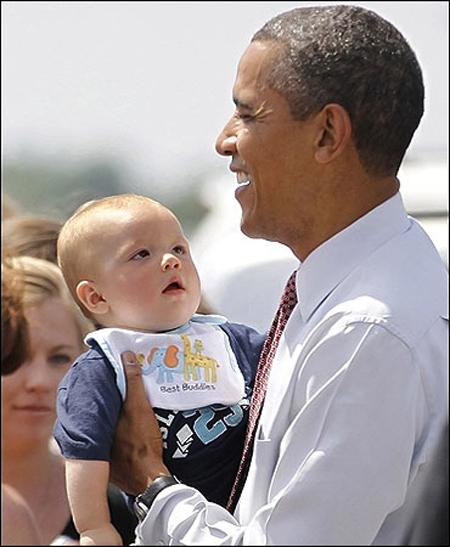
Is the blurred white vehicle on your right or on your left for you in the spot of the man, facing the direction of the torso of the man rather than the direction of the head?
on your right

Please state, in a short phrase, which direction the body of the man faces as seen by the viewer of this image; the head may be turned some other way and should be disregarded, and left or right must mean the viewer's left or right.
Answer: facing to the left of the viewer

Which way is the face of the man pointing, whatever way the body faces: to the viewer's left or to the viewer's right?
to the viewer's left

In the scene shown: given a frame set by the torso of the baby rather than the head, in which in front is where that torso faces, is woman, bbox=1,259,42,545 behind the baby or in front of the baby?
behind

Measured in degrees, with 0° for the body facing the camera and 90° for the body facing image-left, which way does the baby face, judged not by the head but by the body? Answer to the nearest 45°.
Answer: approximately 315°
